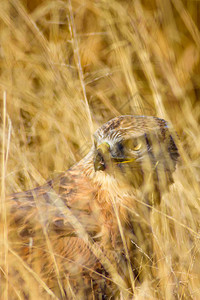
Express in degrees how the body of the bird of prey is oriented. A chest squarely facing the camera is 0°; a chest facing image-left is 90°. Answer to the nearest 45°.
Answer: approximately 315°
